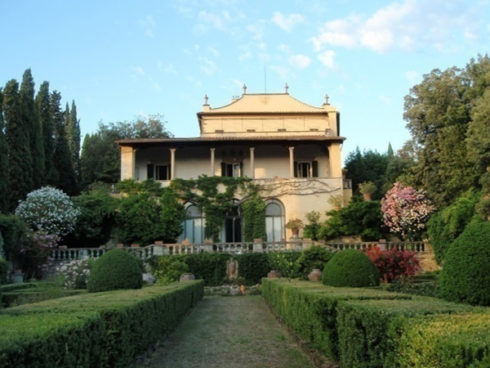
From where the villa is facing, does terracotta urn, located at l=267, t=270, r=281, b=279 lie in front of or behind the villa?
in front

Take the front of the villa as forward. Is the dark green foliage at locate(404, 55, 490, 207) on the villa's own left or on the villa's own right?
on the villa's own left

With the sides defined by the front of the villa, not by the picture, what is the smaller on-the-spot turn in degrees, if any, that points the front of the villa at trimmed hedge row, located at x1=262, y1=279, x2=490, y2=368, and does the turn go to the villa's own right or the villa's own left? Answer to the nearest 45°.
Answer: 0° — it already faces it

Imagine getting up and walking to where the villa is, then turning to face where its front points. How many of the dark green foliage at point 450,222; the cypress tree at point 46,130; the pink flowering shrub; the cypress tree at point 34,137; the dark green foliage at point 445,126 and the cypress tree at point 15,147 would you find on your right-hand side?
3

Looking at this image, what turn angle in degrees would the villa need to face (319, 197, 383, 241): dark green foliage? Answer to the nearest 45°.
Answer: approximately 45° to its left

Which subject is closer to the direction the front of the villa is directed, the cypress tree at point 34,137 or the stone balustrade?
the stone balustrade

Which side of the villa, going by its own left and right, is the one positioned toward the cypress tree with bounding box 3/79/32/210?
right

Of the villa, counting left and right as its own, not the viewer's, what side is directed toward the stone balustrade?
front

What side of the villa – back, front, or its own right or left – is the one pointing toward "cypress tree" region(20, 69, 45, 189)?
right

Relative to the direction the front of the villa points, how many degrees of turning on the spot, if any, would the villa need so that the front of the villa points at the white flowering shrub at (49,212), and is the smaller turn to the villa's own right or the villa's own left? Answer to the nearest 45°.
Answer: approximately 45° to the villa's own right

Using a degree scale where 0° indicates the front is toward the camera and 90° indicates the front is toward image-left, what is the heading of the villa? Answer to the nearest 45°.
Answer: approximately 0°

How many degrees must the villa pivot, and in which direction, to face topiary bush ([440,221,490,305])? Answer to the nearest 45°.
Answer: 0° — it already faces it

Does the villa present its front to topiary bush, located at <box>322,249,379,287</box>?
yes

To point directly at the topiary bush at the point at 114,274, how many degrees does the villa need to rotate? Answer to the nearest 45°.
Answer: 0° — it already faces it

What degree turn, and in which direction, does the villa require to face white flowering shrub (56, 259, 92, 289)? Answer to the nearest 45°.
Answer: approximately 45° to its right

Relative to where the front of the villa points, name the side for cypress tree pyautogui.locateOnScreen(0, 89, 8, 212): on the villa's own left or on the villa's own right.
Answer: on the villa's own right

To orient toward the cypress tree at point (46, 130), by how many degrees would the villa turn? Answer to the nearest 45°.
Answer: approximately 90° to its right
